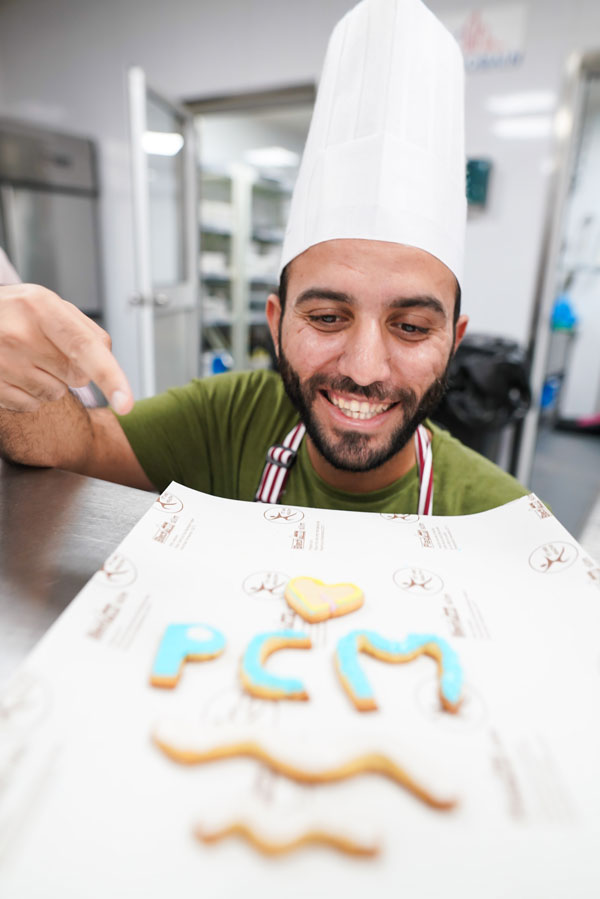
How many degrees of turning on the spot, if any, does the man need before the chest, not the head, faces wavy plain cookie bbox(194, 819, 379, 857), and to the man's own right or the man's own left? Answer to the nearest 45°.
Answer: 0° — they already face it

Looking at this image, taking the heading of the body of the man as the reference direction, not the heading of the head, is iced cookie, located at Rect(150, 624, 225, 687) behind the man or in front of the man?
in front

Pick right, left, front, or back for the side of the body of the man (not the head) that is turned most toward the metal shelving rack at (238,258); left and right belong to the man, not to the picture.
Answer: back

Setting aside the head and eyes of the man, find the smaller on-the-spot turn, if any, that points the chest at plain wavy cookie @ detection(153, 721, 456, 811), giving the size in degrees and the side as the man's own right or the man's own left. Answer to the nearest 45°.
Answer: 0° — they already face it

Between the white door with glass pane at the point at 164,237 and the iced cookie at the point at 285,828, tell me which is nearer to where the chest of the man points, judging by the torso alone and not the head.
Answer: the iced cookie

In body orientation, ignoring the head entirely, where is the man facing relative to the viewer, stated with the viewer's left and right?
facing the viewer

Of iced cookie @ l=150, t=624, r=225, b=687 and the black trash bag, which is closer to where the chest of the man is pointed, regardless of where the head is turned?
the iced cookie

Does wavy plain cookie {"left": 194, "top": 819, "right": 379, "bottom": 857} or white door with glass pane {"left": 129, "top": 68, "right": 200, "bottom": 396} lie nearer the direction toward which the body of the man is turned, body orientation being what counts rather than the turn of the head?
the wavy plain cookie

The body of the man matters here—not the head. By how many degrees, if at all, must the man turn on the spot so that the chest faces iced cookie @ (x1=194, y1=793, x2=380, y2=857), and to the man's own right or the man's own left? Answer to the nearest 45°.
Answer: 0° — they already face it
